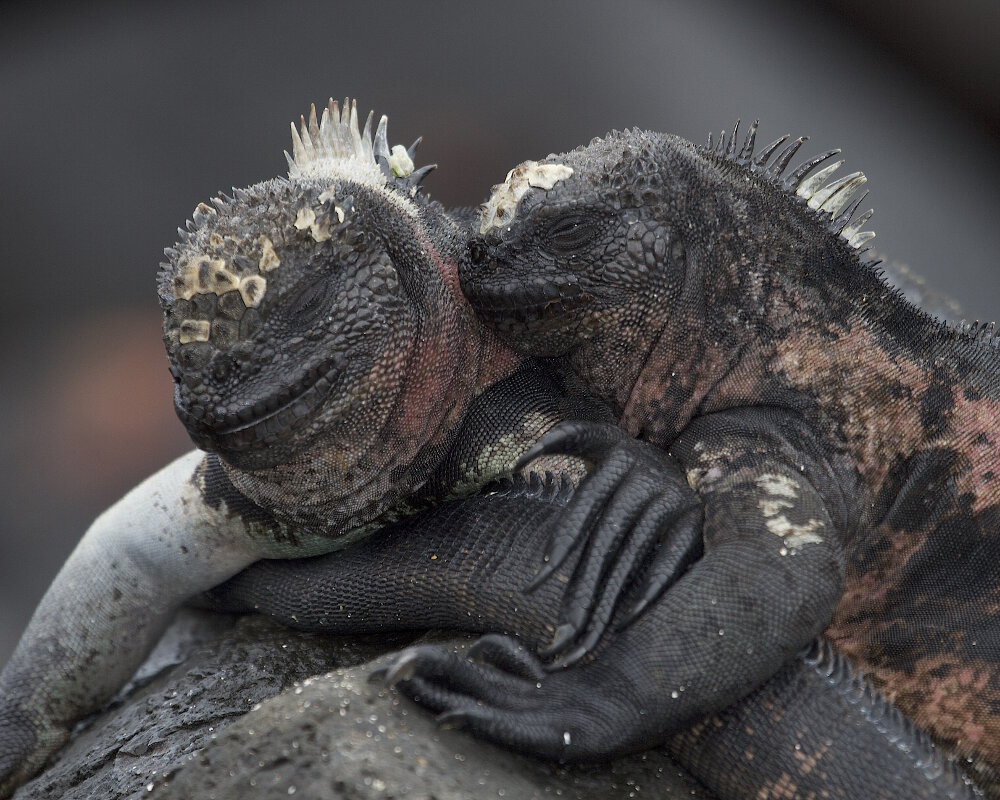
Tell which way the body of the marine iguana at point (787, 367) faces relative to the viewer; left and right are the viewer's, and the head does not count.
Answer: facing to the left of the viewer

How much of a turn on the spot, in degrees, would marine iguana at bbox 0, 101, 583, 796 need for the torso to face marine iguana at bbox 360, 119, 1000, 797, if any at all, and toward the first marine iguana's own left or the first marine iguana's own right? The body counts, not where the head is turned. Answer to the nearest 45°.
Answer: approximately 135° to the first marine iguana's own left

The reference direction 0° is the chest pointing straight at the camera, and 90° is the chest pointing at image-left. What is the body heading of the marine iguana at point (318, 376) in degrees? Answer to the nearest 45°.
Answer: approximately 45°

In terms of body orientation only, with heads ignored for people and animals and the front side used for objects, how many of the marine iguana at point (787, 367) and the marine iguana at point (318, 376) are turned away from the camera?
0

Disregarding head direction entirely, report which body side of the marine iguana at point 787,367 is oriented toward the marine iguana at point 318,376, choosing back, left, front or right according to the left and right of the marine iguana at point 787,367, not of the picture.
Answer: front
